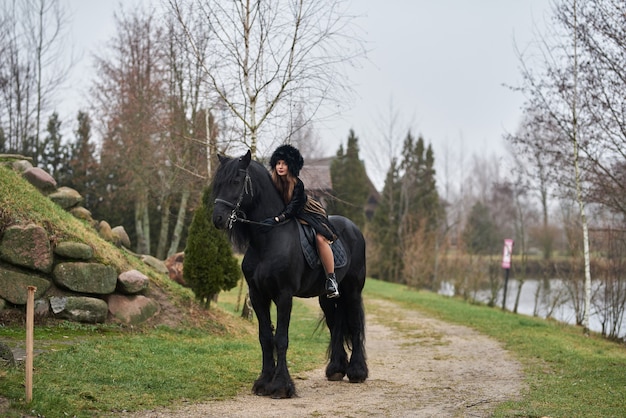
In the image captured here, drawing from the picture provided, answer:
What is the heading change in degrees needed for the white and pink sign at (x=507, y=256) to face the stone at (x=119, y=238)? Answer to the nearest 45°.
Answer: approximately 45° to its right

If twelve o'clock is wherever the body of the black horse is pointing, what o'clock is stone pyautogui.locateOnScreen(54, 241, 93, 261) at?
The stone is roughly at 3 o'clock from the black horse.

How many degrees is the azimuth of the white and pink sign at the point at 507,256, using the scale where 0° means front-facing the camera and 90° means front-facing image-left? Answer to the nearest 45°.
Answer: approximately 0°

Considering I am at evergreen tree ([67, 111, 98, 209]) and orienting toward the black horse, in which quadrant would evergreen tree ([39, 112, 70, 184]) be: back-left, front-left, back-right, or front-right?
back-right

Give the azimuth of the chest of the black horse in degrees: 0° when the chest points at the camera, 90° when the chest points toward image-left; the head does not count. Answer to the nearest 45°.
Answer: approximately 45°

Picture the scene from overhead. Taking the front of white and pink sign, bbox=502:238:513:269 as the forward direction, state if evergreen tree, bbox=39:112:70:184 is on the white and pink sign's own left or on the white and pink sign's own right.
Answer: on the white and pink sign's own right

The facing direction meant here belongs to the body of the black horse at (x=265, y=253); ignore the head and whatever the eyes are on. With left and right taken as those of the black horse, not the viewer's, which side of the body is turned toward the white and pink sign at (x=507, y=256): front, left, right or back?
back

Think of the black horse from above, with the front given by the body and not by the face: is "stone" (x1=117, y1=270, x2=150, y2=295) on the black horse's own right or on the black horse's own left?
on the black horse's own right

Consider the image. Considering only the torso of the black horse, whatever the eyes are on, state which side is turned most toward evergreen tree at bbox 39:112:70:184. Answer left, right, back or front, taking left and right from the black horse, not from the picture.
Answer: right

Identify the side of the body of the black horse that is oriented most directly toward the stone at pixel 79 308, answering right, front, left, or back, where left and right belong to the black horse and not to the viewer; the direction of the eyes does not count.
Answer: right
